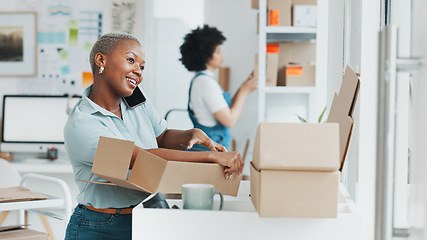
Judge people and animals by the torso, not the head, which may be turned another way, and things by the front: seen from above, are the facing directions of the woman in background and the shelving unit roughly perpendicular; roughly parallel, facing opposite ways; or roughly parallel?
roughly perpendicular

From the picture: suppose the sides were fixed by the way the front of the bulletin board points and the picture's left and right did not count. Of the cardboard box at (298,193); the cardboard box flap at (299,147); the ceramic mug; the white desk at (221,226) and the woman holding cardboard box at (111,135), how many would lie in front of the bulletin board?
5

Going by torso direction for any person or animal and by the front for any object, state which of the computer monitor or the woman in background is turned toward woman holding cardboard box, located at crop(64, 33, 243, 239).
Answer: the computer monitor

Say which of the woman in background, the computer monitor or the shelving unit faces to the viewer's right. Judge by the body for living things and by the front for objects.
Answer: the woman in background

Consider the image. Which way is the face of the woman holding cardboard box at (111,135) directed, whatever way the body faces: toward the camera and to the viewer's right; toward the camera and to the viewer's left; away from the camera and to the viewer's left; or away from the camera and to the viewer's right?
toward the camera and to the viewer's right

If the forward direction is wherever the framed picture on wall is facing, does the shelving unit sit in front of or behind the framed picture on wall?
in front

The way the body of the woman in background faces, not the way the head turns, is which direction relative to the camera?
to the viewer's right

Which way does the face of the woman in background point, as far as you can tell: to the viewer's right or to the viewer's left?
to the viewer's right

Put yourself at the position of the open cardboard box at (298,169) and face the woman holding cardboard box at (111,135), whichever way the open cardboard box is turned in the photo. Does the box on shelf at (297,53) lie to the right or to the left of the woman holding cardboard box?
right

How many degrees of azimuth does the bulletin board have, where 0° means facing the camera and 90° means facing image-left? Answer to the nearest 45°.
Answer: approximately 0°
